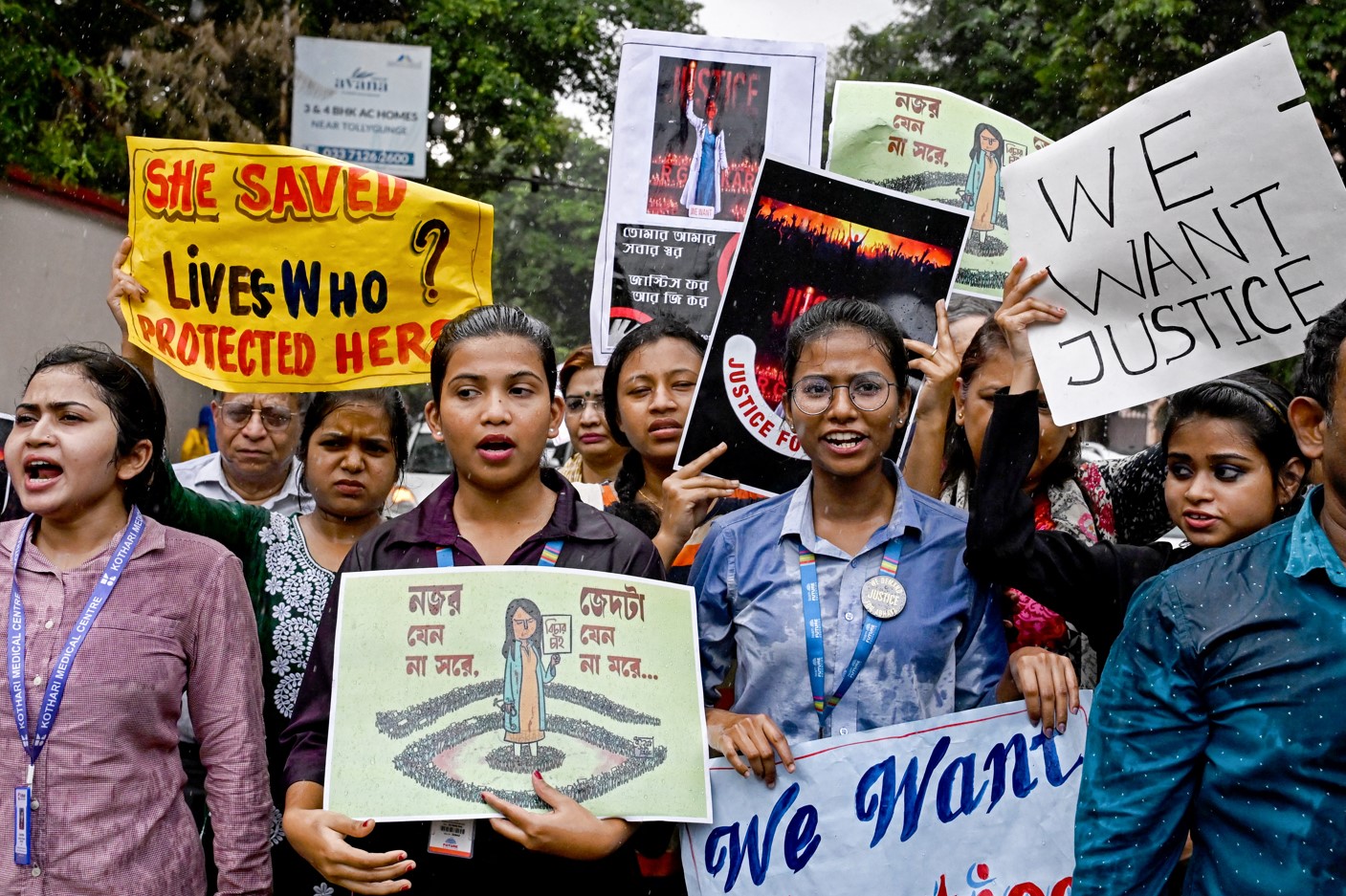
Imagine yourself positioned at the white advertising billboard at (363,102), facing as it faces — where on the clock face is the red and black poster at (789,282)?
The red and black poster is roughly at 12 o'clock from the white advertising billboard.

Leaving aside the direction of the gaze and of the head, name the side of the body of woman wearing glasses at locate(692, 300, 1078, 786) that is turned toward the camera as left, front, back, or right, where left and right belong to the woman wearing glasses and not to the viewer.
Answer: front

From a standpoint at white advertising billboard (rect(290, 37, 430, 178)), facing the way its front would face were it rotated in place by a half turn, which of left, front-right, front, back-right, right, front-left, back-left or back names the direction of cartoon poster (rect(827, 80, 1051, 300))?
back

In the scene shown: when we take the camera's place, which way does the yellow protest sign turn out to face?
facing the viewer

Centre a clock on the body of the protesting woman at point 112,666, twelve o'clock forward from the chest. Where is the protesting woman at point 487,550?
the protesting woman at point 487,550 is roughly at 8 o'clock from the protesting woman at point 112,666.

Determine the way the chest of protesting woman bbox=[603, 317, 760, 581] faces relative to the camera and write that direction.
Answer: toward the camera

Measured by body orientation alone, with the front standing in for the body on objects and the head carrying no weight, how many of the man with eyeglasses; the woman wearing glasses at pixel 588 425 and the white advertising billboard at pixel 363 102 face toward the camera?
3

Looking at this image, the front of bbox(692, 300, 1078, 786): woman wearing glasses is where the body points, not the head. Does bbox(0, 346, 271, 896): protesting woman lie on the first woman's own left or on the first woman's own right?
on the first woman's own right

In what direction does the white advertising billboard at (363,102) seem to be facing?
toward the camera

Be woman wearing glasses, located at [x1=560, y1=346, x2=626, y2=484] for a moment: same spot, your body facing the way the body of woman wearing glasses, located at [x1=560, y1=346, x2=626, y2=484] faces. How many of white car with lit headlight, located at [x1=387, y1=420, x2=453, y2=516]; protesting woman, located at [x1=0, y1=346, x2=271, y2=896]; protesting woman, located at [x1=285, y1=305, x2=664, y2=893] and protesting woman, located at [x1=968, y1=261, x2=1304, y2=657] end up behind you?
1
